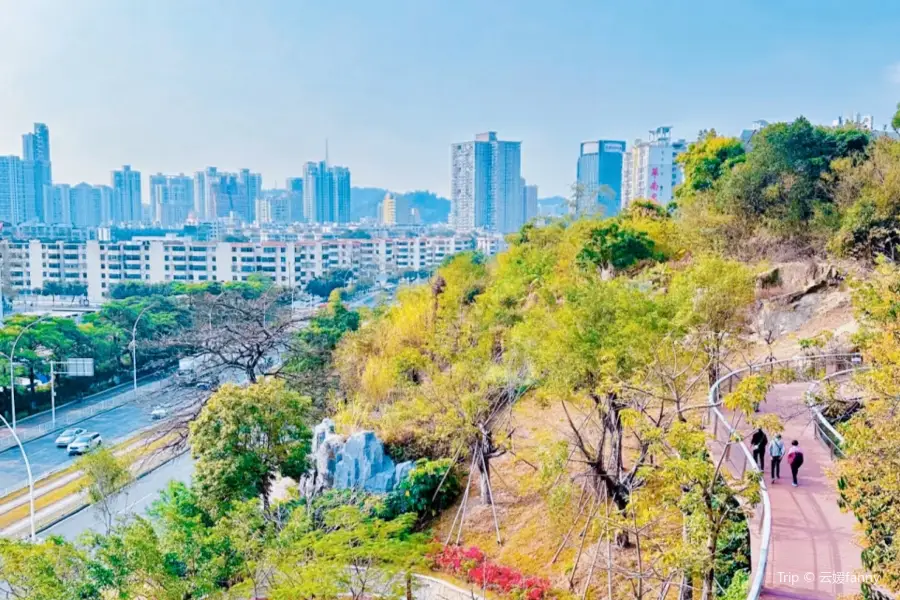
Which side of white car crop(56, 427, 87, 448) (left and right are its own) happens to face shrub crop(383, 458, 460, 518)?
left

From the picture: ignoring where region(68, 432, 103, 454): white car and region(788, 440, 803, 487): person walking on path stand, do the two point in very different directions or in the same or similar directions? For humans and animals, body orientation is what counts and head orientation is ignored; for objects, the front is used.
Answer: very different directions

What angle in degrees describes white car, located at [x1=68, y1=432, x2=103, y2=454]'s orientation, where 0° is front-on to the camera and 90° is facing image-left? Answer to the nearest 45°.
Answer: approximately 45°

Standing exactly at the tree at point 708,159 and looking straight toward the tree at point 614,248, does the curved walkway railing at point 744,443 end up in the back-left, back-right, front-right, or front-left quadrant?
front-left

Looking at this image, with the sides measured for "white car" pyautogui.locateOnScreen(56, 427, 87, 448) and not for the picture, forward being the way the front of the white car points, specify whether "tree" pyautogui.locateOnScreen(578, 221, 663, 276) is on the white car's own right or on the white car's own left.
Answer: on the white car's own left

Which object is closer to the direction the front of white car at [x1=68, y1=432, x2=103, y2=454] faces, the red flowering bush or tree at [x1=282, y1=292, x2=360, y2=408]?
the red flowering bush

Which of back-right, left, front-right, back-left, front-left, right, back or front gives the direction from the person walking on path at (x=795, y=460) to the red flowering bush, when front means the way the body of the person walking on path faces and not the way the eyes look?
left

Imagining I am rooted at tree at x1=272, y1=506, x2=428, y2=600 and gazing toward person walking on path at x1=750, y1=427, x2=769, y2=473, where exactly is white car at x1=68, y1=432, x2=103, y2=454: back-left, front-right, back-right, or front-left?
back-left

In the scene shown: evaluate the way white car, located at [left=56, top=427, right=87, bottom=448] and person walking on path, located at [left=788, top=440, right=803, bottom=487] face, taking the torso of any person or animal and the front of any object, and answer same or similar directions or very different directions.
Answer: very different directions

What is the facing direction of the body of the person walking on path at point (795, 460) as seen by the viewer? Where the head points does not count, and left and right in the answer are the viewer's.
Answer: facing away from the viewer

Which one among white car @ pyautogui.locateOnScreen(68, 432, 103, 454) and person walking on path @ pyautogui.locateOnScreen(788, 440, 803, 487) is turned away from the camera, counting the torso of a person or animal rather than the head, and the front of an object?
the person walking on path
